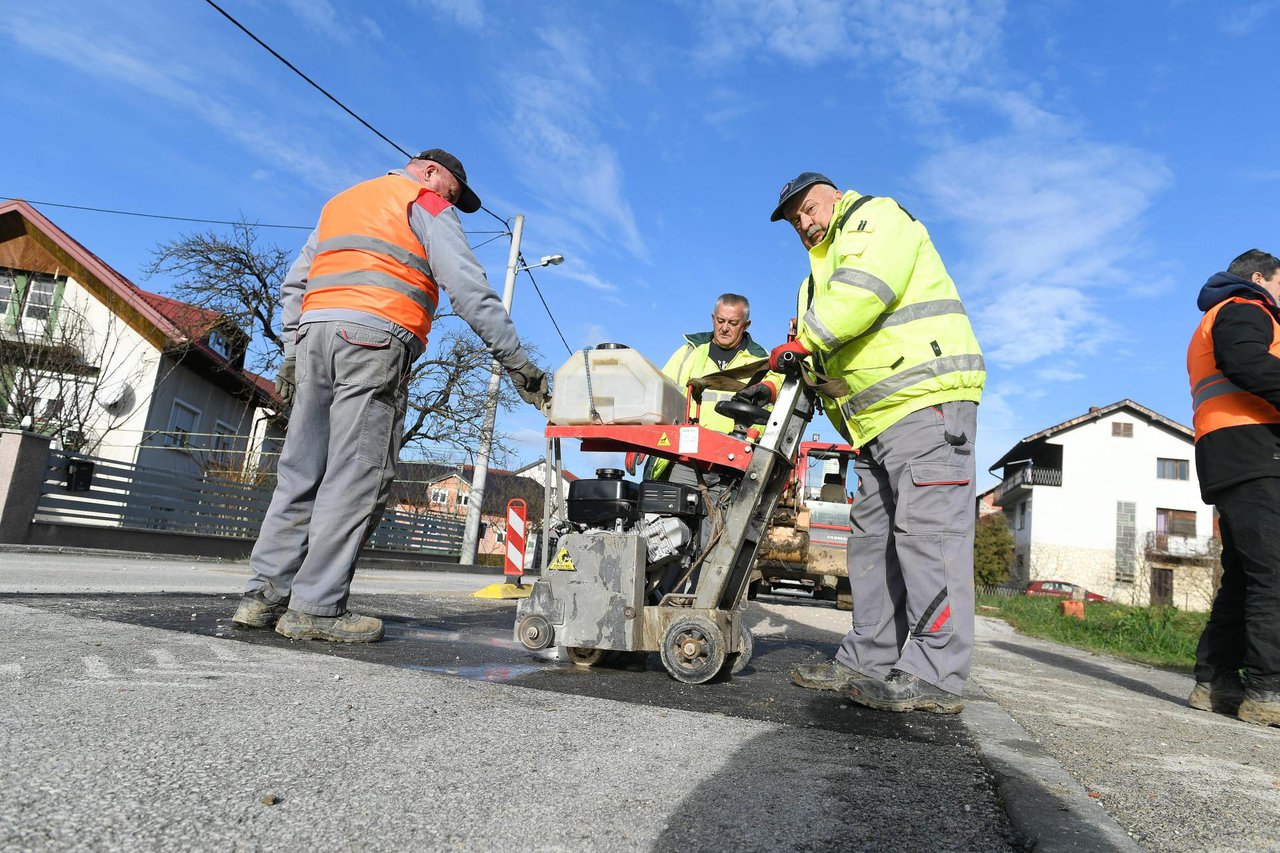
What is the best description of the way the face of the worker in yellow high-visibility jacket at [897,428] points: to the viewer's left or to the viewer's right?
to the viewer's left

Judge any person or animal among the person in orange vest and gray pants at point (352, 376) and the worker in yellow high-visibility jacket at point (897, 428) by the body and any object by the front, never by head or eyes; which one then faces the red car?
the person in orange vest and gray pants

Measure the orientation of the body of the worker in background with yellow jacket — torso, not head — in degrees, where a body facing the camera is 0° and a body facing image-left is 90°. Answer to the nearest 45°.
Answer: approximately 0°

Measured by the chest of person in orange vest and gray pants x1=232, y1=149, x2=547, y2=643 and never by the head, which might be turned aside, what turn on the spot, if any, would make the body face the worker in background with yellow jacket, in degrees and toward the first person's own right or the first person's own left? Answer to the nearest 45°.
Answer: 0° — they already face them

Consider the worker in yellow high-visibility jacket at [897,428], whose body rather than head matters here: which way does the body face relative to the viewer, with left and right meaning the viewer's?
facing to the left of the viewer

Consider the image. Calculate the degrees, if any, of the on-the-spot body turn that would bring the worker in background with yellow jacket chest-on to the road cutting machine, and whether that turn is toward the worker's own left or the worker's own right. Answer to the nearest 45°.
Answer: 0° — they already face it

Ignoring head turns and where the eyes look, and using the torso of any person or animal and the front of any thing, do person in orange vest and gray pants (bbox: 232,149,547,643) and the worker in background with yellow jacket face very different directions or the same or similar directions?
very different directions

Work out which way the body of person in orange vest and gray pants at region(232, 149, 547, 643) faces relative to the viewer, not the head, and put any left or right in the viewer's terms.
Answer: facing away from the viewer and to the right of the viewer
